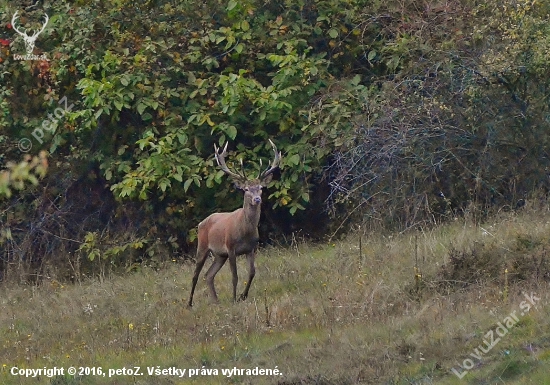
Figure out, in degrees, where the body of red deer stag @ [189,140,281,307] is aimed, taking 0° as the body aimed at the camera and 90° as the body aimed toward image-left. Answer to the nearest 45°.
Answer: approximately 315°
